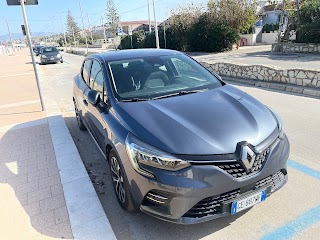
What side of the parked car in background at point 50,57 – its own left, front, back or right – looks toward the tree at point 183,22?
left

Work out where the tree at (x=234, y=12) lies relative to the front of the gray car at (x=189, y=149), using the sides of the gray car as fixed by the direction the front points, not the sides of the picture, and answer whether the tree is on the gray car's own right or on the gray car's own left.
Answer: on the gray car's own left

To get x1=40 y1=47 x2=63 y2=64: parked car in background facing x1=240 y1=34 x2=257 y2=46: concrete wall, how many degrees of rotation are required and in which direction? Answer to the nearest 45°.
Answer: approximately 90° to its left

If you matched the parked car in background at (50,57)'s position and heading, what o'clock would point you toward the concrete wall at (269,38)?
The concrete wall is roughly at 9 o'clock from the parked car in background.

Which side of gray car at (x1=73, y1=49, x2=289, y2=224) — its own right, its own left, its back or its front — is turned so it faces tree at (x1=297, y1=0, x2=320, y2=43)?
left

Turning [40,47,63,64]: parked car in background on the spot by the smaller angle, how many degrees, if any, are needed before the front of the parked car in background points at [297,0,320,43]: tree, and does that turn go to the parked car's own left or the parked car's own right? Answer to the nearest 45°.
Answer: approximately 45° to the parked car's own left

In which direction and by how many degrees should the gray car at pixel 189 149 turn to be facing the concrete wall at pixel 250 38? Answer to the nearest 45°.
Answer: approximately 135° to its left

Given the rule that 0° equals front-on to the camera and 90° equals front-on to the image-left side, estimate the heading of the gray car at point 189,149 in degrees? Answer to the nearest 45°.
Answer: approximately 315°

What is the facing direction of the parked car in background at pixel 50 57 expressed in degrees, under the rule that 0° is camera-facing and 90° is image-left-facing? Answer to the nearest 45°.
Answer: approximately 0°

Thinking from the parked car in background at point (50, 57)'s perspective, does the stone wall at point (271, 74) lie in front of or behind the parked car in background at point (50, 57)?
in front

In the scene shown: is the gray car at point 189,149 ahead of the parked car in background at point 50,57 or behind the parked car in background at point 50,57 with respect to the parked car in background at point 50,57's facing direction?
ahead
